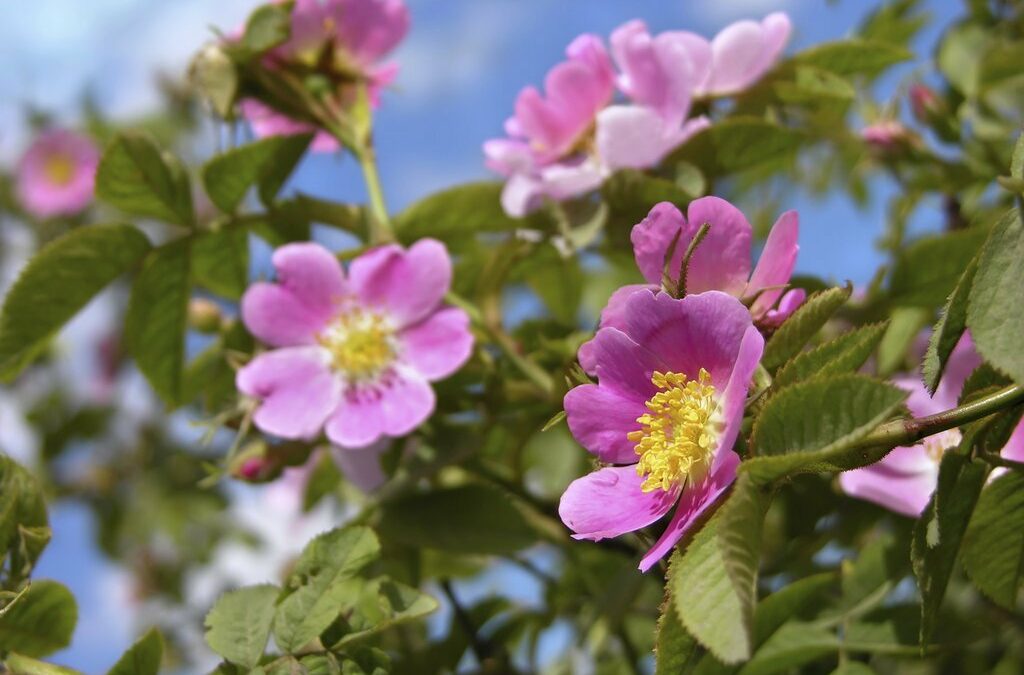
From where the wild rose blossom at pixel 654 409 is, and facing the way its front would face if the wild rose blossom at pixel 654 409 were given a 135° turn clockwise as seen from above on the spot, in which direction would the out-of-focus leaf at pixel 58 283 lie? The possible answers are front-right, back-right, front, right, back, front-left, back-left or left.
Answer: front-left

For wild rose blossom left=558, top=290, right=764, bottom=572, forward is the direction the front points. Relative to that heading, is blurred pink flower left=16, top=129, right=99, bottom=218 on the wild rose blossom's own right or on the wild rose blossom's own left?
on the wild rose blossom's own right

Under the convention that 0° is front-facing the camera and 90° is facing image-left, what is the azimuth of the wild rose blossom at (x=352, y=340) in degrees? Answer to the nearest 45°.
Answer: approximately 0°

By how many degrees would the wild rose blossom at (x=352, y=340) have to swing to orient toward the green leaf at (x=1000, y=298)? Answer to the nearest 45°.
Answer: approximately 45° to its left
